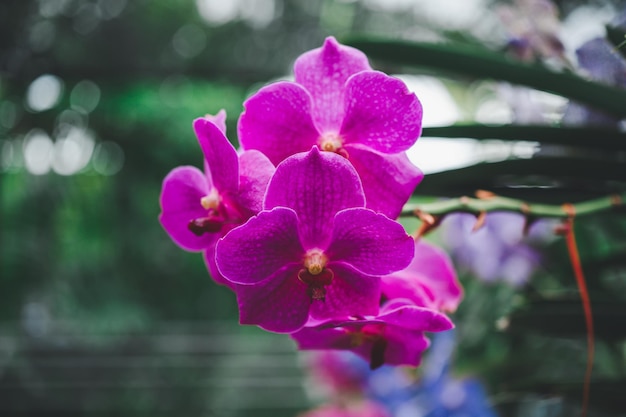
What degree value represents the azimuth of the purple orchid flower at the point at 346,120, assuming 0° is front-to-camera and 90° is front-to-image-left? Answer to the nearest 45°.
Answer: approximately 0°
